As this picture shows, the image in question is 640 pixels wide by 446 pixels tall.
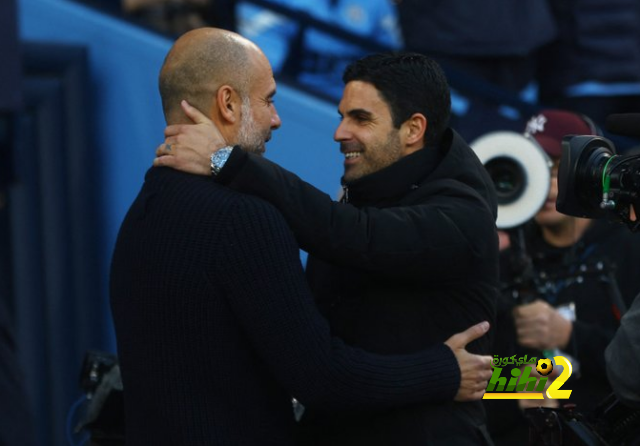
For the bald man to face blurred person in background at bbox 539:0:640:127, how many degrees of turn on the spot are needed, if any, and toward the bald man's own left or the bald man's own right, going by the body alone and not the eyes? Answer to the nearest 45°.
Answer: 0° — they already face them

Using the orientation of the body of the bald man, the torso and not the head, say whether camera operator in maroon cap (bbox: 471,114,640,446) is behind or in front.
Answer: in front

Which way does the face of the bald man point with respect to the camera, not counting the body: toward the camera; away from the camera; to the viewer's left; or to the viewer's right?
to the viewer's right

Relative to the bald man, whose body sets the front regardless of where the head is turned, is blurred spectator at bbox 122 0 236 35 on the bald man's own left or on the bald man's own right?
on the bald man's own left

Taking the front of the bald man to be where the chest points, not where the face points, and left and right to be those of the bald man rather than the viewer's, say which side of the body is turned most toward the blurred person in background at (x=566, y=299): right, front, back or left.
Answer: front

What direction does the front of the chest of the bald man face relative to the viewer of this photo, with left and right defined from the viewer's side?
facing away from the viewer and to the right of the viewer

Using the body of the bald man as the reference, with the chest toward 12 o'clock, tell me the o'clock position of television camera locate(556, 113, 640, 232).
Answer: The television camera is roughly at 1 o'clock from the bald man.

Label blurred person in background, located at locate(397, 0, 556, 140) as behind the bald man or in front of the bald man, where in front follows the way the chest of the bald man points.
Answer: in front
